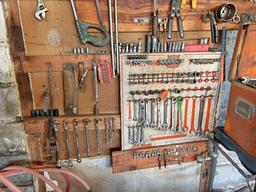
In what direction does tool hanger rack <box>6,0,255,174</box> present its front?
toward the camera
